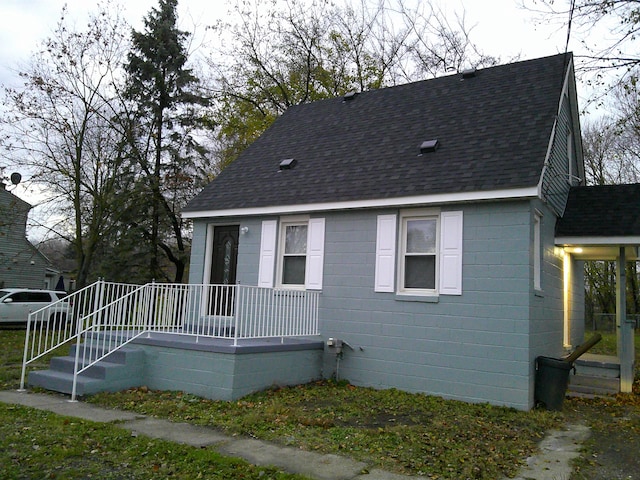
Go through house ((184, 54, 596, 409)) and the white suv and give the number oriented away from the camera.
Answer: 0

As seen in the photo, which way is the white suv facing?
to the viewer's left

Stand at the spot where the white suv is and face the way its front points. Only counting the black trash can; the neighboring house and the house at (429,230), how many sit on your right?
1

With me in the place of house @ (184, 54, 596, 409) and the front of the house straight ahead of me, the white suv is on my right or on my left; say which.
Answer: on my right

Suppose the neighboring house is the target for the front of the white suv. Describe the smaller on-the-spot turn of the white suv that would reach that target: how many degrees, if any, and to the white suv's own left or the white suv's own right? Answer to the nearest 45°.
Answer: approximately 90° to the white suv's own right

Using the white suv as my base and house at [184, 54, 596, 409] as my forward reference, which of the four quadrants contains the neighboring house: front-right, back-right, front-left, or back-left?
back-left

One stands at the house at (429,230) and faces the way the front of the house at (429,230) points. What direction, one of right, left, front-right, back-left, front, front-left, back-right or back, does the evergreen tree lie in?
right

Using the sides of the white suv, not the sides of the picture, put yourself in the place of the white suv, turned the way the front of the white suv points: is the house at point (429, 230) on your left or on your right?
on your left
